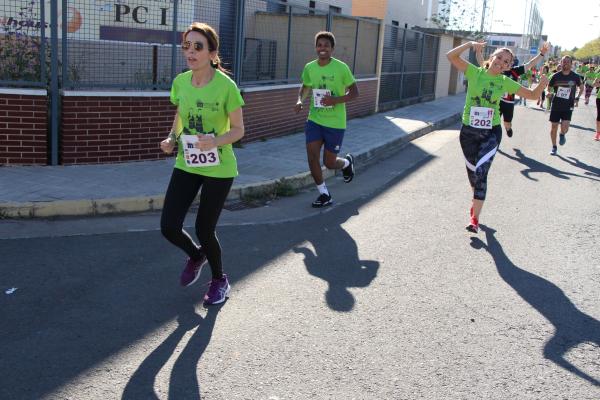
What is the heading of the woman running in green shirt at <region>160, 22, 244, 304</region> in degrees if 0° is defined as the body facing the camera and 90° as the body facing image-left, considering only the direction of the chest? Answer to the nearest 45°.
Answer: approximately 45°

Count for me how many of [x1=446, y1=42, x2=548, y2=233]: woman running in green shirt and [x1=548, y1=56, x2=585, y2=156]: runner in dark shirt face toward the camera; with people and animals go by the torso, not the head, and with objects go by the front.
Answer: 2

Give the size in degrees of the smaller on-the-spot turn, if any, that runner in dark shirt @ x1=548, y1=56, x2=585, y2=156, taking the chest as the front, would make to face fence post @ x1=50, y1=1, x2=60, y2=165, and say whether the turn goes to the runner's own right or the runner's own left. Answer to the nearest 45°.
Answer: approximately 45° to the runner's own right

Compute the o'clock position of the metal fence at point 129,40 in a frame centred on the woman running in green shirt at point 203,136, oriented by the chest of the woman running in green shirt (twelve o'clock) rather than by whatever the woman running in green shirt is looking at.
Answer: The metal fence is roughly at 4 o'clock from the woman running in green shirt.

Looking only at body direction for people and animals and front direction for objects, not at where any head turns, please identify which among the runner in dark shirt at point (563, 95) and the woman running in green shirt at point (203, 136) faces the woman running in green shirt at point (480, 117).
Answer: the runner in dark shirt

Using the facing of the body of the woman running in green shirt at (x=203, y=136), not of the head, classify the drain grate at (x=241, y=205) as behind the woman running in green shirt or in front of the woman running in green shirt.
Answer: behind

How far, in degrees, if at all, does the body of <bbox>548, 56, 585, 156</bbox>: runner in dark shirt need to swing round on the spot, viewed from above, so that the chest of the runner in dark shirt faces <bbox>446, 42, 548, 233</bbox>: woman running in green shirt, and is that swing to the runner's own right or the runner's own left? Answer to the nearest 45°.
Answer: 0° — they already face them

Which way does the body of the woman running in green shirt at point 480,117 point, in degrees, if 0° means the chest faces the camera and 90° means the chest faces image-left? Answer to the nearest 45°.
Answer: approximately 0°

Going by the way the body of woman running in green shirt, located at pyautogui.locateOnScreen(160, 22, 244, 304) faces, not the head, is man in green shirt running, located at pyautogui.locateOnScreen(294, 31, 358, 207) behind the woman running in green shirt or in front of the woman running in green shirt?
behind

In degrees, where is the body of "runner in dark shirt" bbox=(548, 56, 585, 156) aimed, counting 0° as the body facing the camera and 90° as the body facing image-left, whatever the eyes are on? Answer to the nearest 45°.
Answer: approximately 0°
